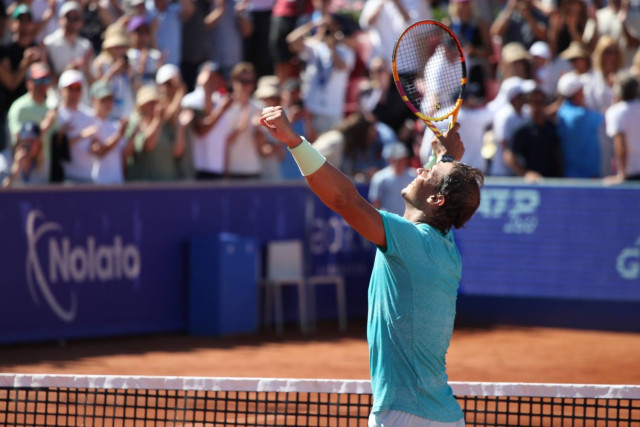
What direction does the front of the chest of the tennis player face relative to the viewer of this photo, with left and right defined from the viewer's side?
facing away from the viewer and to the left of the viewer

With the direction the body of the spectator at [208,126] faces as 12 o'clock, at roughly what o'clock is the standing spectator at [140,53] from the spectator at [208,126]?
the standing spectator at [140,53] is roughly at 4 o'clock from the spectator at [208,126].

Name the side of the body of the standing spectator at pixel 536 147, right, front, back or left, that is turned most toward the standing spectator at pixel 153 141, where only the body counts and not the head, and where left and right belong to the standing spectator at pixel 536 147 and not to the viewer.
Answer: right

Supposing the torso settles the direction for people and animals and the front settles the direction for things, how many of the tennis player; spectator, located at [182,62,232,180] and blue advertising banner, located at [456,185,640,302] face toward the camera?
2

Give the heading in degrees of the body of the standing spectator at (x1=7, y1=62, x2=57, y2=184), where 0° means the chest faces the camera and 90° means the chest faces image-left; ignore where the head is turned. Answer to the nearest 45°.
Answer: approximately 315°

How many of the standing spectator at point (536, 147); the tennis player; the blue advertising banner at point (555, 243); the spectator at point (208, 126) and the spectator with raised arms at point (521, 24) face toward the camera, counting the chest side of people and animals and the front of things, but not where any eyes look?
4

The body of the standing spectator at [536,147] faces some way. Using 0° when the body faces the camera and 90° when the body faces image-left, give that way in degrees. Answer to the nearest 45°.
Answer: approximately 0°
